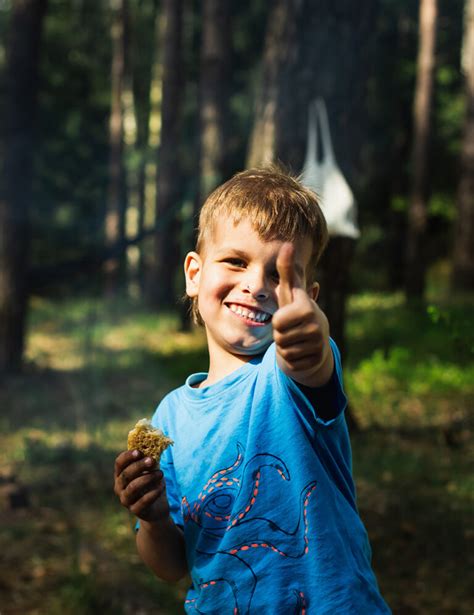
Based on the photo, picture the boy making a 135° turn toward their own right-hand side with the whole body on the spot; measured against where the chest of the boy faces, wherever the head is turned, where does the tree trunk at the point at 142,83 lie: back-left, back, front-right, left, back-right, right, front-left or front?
front-right

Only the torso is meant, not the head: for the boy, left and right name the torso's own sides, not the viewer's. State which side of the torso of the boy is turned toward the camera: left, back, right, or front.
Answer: front

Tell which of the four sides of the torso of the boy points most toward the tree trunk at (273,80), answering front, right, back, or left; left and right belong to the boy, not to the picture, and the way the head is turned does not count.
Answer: back

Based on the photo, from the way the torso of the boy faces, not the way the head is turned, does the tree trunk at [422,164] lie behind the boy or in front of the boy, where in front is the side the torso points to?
behind

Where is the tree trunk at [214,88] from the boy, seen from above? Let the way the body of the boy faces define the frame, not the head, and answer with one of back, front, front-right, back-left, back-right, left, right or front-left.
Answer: back

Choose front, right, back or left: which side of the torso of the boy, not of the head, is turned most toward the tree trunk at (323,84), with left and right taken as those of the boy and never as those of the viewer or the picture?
back

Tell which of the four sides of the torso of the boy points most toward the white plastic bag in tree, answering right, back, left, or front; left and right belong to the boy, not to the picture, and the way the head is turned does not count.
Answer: back
